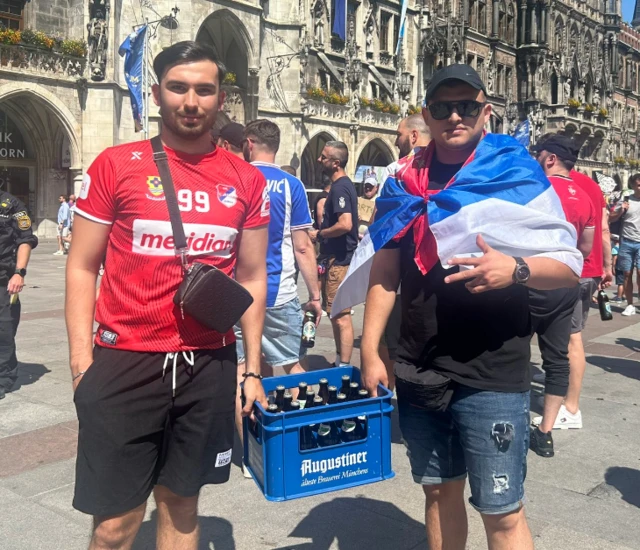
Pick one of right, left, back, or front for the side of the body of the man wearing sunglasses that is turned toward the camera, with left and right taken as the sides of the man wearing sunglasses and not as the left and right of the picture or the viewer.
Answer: front

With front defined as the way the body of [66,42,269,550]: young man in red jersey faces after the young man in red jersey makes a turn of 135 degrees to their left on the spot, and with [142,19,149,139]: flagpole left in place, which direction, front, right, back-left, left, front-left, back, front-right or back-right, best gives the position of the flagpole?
front-left

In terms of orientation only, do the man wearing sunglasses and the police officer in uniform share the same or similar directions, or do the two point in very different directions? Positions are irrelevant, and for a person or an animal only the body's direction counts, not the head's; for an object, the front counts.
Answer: same or similar directions

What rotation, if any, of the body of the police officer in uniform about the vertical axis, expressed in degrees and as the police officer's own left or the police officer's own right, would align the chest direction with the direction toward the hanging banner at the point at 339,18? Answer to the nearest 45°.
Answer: approximately 180°

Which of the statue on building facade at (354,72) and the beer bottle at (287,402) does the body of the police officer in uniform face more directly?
the beer bottle

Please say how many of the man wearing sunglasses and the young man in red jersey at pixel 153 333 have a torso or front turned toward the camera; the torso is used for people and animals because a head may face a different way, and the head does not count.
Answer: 2

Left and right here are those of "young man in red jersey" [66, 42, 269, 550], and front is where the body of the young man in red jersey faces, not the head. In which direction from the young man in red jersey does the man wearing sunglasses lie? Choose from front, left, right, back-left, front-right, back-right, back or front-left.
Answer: left

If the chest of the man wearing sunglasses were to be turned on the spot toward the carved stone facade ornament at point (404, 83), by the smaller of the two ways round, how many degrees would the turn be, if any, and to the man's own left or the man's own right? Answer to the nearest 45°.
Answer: approximately 180°

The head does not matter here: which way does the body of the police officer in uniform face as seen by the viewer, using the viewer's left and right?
facing the viewer and to the left of the viewer

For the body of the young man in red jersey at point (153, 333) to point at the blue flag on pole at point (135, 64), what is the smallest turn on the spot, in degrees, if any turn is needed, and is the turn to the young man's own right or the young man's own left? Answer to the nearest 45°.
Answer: approximately 180°
